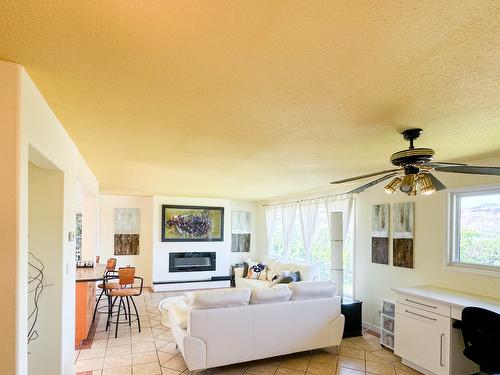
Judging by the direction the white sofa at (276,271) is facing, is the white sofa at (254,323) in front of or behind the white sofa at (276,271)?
in front

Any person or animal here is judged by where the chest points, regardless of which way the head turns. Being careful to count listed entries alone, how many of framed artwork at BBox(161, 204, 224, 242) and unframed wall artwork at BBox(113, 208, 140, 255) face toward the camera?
2

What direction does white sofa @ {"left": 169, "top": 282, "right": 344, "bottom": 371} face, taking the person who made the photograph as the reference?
facing away from the viewer and to the left of the viewer

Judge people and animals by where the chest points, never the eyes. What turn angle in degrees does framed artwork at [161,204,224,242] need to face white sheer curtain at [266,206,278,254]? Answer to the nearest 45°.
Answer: approximately 90° to its left

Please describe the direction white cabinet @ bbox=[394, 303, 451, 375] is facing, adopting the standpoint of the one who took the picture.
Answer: facing the viewer and to the left of the viewer

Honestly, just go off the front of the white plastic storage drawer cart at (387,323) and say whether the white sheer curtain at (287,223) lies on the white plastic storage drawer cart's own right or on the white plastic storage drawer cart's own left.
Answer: on the white plastic storage drawer cart's own right

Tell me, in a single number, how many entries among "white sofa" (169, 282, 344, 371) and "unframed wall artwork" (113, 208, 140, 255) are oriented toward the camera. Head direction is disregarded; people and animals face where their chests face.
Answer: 1

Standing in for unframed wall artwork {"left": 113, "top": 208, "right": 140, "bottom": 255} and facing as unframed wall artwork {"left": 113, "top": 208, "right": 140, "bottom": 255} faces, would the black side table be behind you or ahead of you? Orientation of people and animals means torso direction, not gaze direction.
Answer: ahead

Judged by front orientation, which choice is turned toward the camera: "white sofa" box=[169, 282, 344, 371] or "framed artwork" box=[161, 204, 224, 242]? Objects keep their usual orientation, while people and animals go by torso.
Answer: the framed artwork

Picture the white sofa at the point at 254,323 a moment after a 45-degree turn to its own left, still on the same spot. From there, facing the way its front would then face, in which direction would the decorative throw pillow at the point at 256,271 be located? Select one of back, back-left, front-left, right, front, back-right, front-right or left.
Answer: right

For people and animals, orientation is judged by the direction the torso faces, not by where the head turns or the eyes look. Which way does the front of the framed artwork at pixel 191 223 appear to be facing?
toward the camera
